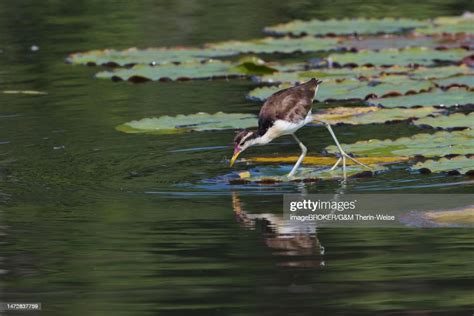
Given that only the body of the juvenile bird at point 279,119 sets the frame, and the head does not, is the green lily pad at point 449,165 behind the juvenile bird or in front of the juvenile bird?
behind

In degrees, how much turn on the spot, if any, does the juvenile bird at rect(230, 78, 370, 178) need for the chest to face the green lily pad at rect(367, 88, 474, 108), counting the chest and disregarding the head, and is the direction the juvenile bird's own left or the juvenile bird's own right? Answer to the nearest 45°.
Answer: approximately 135° to the juvenile bird's own right

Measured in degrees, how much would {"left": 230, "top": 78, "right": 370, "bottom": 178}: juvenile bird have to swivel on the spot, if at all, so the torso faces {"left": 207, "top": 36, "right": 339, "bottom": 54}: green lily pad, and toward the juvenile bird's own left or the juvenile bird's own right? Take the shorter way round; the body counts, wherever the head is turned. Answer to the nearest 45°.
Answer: approximately 90° to the juvenile bird's own right

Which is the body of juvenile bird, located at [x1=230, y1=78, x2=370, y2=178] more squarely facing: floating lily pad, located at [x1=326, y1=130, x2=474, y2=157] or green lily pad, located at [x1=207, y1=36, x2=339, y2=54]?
the green lily pad

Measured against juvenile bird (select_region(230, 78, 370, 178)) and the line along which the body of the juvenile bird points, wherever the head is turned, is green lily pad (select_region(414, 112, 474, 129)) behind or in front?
behind

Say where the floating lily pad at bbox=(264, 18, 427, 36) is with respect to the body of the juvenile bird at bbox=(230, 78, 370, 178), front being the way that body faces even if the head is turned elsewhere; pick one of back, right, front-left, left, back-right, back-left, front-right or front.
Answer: right

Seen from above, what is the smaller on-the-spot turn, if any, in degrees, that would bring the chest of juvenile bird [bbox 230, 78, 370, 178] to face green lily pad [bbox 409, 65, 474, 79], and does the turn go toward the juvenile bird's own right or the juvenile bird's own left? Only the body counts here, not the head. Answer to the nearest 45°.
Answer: approximately 135° to the juvenile bird's own right

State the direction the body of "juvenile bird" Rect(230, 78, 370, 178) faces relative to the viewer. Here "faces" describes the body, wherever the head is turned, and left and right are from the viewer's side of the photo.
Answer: facing to the left of the viewer

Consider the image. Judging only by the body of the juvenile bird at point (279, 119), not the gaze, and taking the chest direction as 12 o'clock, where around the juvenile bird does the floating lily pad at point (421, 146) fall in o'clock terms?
The floating lily pad is roughly at 6 o'clock from the juvenile bird.

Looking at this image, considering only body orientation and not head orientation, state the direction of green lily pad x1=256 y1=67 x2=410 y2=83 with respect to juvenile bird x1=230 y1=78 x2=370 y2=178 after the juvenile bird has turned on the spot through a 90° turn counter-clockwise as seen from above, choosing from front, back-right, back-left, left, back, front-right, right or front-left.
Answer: back
